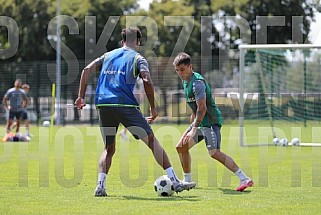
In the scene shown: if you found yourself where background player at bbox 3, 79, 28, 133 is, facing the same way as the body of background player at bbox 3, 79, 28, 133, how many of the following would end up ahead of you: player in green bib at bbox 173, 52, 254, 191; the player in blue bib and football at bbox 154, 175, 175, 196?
3

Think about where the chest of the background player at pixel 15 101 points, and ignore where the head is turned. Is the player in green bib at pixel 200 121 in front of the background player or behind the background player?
in front

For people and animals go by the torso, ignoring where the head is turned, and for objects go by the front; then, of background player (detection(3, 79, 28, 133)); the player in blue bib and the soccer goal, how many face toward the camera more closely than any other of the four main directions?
2

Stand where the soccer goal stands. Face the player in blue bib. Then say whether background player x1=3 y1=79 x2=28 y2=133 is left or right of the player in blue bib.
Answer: right

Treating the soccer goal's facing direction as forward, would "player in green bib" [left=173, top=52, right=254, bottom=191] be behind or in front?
in front

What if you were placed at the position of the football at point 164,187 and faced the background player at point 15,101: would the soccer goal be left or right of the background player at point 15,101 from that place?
right

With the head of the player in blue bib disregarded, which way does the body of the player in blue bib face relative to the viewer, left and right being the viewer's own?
facing away from the viewer and to the right of the viewer

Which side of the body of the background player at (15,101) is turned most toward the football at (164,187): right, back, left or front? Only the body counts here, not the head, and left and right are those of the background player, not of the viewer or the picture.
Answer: front

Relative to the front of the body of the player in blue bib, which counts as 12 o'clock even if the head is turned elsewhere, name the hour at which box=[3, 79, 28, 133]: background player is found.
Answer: The background player is roughly at 10 o'clock from the player in blue bib.
